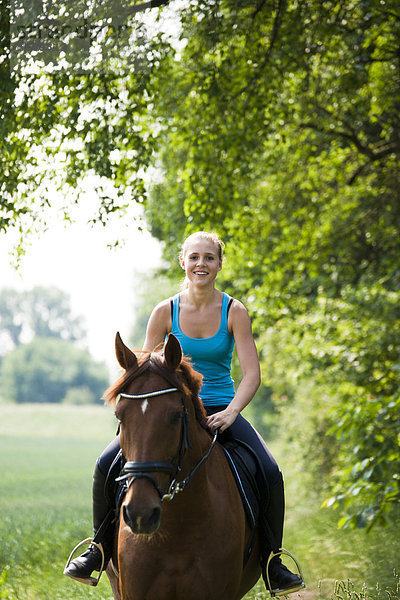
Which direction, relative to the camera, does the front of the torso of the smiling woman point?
toward the camera

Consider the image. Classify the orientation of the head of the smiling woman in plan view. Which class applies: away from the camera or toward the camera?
toward the camera

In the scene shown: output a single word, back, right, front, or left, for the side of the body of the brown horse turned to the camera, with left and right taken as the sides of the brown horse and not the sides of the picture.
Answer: front

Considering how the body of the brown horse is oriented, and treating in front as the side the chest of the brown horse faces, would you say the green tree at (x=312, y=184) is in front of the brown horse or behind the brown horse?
behind
